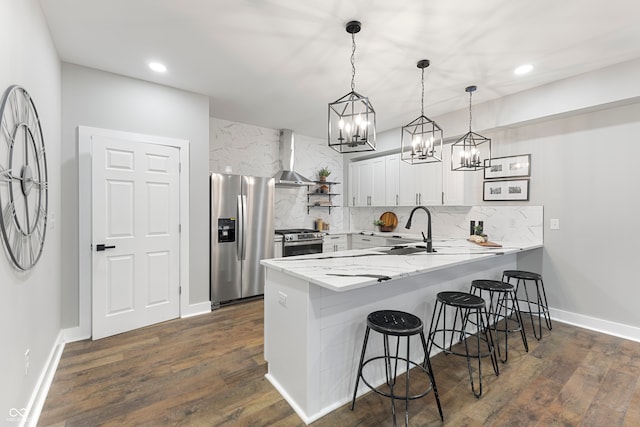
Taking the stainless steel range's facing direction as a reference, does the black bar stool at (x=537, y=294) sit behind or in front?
in front

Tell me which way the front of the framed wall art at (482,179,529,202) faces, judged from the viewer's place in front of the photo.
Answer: facing the viewer and to the left of the viewer

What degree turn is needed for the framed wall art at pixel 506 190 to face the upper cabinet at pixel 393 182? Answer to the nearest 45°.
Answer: approximately 45° to its right

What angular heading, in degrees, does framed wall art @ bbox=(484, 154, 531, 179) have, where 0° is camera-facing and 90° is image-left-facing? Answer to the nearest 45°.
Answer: approximately 45°

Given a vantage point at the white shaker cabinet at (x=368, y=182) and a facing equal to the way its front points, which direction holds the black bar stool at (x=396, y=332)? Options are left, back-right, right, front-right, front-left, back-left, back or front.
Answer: front-left

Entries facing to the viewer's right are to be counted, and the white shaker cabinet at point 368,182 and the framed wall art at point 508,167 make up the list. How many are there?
0

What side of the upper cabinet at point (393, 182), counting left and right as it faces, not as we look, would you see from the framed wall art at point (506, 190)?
left

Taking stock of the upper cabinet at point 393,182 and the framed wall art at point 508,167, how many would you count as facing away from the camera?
0

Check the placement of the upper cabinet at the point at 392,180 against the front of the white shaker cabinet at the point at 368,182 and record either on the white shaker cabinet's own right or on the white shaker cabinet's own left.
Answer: on the white shaker cabinet's own left

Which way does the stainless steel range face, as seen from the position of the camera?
facing the viewer and to the right of the viewer

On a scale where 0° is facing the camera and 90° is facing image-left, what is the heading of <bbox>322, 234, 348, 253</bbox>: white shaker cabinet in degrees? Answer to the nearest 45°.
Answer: approximately 315°

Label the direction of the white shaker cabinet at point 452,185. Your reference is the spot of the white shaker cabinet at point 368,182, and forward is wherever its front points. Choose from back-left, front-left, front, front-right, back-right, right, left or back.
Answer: left
